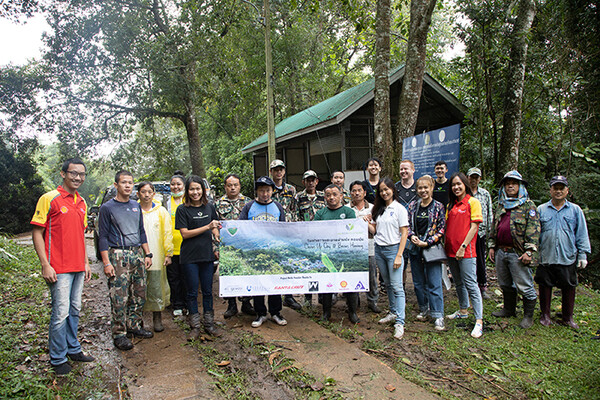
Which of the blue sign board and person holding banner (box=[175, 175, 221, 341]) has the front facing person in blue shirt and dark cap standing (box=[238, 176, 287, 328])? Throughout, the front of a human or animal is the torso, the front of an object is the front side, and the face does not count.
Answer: the blue sign board

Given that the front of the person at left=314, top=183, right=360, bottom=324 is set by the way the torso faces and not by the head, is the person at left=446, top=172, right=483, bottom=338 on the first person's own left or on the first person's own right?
on the first person's own left

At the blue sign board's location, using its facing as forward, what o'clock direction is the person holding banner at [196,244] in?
The person holding banner is roughly at 12 o'clock from the blue sign board.

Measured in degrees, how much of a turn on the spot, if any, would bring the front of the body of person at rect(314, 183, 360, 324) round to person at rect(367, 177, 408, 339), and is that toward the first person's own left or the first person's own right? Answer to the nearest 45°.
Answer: approximately 90° to the first person's own left

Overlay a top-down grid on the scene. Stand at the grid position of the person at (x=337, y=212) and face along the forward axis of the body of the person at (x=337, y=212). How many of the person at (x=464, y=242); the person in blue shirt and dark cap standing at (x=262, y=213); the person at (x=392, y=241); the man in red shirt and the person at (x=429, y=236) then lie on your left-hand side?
3

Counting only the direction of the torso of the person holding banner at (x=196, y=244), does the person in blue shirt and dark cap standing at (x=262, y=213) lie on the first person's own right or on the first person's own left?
on the first person's own left

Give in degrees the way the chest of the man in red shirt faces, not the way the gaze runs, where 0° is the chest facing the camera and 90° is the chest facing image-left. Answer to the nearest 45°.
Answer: approximately 315°

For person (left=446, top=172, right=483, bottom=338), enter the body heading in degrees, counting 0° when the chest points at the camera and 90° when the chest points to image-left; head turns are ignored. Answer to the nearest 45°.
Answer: approximately 45°
